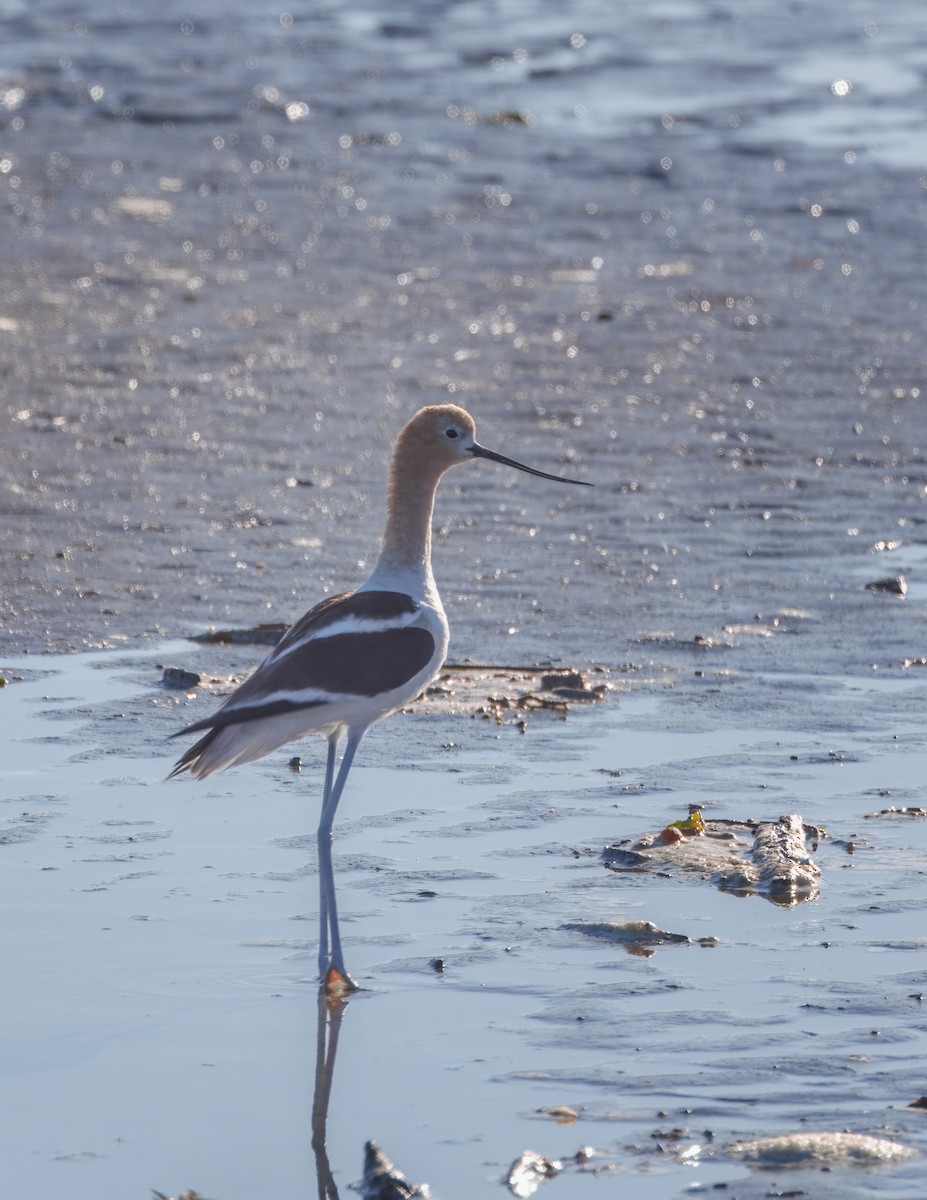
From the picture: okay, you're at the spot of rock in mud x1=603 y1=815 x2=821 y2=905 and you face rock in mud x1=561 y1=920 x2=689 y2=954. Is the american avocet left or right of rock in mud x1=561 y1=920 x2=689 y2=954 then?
right

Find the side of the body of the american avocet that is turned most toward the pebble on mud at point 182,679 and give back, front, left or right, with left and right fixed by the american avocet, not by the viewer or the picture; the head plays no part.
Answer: left

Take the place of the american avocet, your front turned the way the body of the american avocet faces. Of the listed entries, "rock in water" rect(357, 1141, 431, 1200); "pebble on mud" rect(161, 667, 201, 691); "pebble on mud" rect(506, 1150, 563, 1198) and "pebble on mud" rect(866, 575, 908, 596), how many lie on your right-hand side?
2

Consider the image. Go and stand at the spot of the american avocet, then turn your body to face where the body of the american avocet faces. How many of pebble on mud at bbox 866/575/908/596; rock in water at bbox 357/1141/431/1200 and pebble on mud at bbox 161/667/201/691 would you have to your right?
1

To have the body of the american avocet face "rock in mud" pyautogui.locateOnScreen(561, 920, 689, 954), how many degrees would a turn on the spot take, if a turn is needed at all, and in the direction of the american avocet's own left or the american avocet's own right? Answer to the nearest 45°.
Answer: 0° — it already faces it

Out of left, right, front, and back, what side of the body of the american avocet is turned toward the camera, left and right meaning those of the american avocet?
right

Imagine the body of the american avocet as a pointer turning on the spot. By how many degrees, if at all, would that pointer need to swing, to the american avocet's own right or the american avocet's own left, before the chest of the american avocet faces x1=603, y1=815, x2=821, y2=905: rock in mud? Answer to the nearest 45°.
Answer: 0° — it already faces it

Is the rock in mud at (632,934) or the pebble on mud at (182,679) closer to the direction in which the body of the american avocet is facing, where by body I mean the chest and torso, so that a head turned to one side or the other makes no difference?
the rock in mud

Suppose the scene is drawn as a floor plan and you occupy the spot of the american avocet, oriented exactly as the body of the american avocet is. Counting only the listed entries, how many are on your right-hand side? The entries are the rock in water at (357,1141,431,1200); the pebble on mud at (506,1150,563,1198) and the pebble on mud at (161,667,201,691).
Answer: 2

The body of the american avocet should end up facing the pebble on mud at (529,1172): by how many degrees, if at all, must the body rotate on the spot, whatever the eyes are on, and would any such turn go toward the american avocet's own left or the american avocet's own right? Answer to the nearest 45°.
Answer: approximately 90° to the american avocet's own right

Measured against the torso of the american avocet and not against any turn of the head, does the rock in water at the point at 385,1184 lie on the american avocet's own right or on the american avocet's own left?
on the american avocet's own right
